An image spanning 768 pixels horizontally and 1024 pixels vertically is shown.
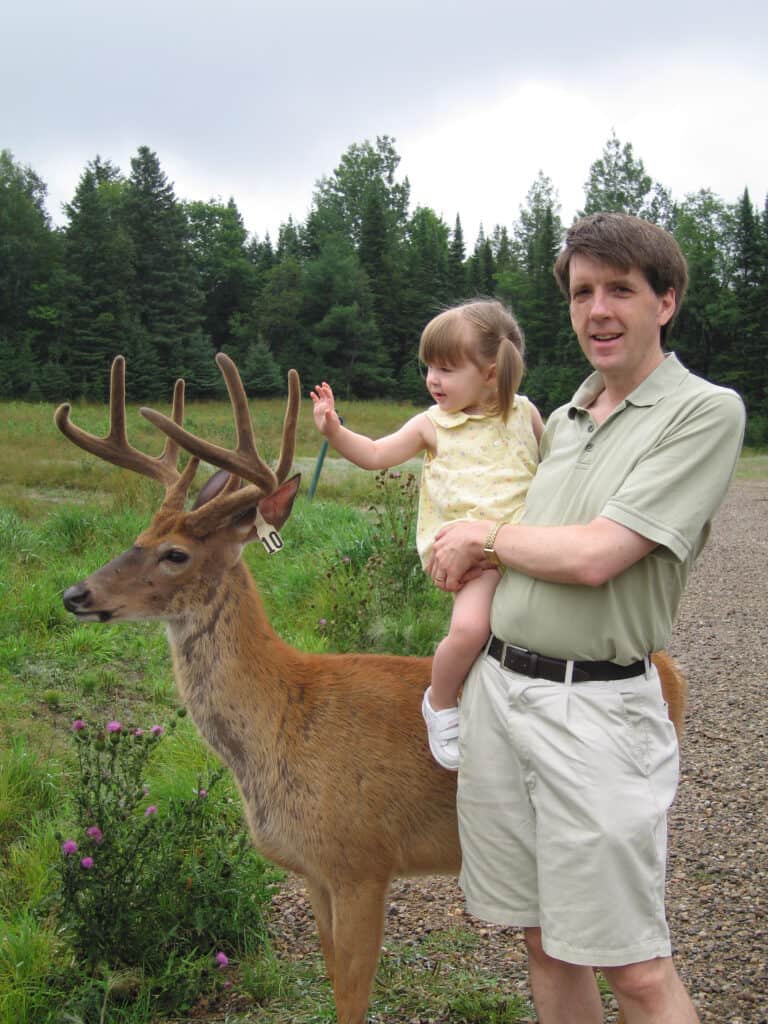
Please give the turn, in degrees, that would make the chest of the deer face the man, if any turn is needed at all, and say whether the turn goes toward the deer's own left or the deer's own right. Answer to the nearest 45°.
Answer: approximately 135° to the deer's own left

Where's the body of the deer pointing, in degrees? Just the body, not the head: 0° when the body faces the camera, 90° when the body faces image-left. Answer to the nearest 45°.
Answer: approximately 90°

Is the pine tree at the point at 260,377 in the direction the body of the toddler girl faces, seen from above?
no

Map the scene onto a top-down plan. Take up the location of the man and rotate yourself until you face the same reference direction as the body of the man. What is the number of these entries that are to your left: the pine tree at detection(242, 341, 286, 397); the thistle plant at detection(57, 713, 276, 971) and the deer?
0

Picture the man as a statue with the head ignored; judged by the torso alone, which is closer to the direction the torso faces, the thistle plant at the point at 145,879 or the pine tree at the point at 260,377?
the thistle plant

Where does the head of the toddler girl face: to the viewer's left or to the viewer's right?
to the viewer's left

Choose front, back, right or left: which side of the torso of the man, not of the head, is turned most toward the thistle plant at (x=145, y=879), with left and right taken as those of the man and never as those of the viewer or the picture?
right

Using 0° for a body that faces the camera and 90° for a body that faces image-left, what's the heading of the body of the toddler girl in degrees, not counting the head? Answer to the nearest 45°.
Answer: approximately 45°
